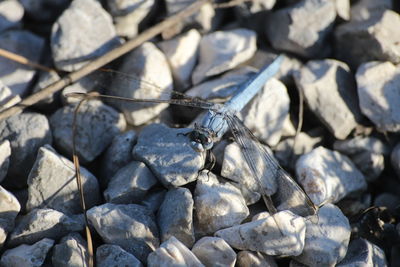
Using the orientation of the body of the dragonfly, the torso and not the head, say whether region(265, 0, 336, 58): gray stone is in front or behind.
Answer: behind

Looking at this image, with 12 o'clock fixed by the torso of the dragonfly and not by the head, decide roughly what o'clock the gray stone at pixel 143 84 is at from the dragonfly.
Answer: The gray stone is roughly at 3 o'clock from the dragonfly.

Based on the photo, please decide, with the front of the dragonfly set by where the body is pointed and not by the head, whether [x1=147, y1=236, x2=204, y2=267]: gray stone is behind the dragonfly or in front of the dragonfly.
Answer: in front

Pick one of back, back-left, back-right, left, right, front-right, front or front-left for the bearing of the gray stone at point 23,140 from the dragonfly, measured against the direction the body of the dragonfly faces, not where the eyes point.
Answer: front-right

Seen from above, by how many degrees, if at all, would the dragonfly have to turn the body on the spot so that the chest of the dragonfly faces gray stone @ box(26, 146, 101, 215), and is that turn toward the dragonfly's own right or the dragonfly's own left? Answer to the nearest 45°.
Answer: approximately 45° to the dragonfly's own right

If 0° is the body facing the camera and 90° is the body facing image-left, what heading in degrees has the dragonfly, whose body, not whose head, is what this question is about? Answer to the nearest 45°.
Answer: approximately 45°

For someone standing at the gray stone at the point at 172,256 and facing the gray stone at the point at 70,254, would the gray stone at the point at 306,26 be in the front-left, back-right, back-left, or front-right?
back-right

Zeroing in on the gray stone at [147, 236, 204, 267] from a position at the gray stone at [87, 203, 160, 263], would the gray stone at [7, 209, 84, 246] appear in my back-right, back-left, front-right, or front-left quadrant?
back-right

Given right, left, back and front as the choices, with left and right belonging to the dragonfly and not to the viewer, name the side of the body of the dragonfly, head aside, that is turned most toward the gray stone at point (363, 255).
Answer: left

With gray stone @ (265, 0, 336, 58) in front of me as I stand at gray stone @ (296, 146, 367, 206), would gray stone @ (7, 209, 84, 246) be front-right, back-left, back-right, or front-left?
back-left

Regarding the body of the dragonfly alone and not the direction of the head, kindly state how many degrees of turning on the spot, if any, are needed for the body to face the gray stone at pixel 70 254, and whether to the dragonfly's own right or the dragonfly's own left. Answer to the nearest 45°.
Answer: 0° — it already faces it

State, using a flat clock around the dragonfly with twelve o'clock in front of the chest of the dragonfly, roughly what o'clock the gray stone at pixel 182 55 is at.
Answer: The gray stone is roughly at 4 o'clock from the dragonfly.

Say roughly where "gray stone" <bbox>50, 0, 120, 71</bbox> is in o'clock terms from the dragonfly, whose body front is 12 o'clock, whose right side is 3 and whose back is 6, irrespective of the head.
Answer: The gray stone is roughly at 3 o'clock from the dragonfly.

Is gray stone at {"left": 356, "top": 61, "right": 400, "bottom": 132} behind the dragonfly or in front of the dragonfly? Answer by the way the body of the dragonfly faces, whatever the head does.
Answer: behind

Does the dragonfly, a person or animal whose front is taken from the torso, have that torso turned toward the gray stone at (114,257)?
yes
